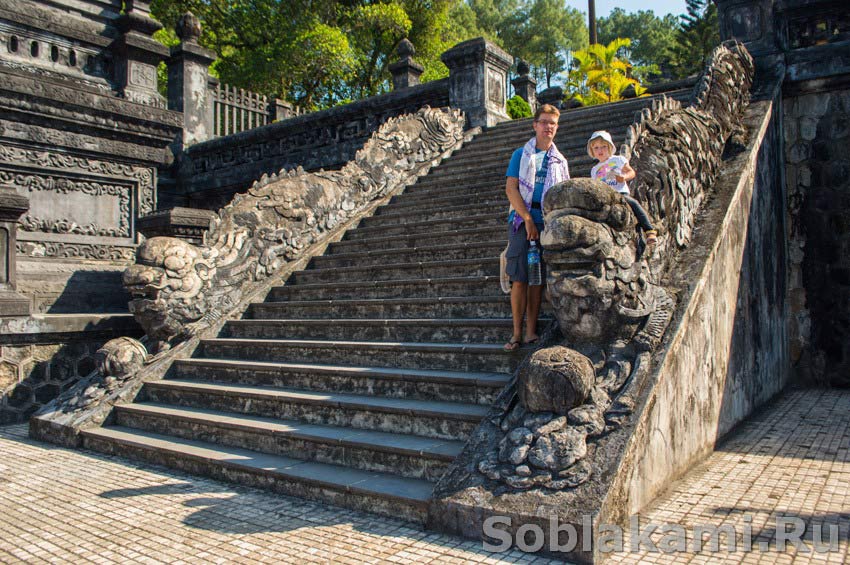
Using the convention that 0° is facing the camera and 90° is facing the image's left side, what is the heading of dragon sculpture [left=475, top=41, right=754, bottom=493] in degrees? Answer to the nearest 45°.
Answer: approximately 45°

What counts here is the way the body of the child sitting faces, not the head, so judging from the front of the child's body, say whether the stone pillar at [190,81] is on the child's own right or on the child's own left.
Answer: on the child's own right

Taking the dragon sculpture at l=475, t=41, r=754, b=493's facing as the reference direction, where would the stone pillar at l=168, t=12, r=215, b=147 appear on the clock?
The stone pillar is roughly at 3 o'clock from the dragon sculpture.

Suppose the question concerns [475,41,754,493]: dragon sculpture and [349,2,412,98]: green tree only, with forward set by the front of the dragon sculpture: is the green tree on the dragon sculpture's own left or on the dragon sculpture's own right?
on the dragon sculpture's own right

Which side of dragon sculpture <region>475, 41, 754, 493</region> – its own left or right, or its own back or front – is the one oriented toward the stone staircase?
right

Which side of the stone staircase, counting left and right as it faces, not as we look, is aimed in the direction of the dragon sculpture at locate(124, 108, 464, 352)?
right

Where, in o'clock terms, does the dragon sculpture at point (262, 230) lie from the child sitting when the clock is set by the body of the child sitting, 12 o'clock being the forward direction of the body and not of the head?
The dragon sculpture is roughly at 4 o'clock from the child sitting.

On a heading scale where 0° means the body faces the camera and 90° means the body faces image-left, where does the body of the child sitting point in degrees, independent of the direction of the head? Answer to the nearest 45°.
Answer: approximately 0°
